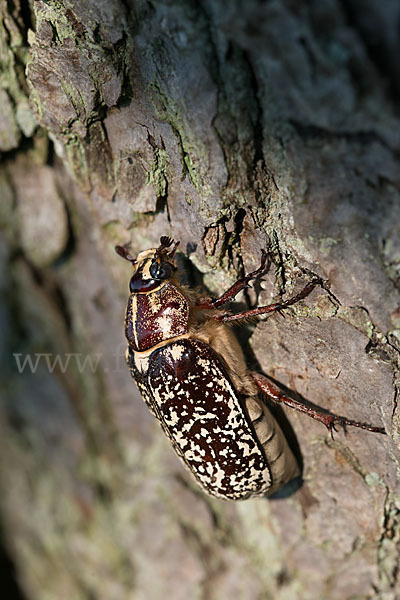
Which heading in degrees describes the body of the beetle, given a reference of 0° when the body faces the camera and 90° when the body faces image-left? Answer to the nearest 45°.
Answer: approximately 135°
